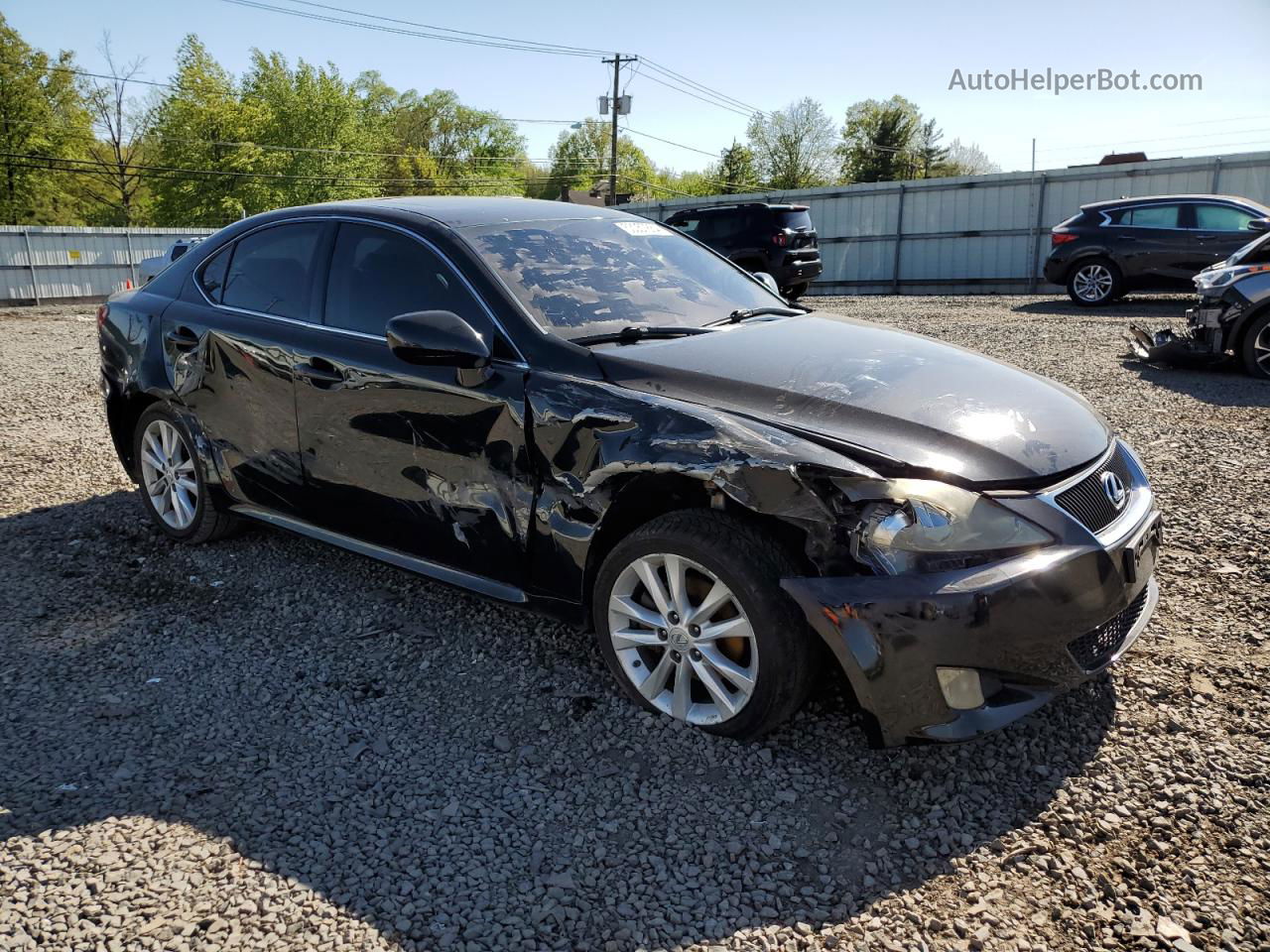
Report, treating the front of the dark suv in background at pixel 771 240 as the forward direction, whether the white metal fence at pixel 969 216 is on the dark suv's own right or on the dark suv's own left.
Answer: on the dark suv's own right

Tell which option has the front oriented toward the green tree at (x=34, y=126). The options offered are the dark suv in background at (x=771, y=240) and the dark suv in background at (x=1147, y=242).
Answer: the dark suv in background at (x=771, y=240)

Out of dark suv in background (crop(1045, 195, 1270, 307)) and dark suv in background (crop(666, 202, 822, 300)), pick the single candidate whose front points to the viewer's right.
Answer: dark suv in background (crop(1045, 195, 1270, 307))

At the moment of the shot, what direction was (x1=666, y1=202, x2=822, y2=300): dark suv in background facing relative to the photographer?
facing away from the viewer and to the left of the viewer

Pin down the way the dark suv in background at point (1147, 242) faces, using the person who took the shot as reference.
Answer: facing to the right of the viewer

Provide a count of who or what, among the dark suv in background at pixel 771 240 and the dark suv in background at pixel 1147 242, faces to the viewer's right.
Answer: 1

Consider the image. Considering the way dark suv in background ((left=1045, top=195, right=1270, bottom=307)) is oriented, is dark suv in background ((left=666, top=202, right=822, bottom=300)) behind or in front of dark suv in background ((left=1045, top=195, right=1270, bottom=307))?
behind

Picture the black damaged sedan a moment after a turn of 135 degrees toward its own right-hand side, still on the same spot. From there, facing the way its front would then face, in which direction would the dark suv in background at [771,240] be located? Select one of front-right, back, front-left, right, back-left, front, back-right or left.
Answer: right

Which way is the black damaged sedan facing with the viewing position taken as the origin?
facing the viewer and to the right of the viewer

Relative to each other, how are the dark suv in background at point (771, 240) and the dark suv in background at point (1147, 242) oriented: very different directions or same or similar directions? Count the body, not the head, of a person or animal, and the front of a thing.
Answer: very different directions

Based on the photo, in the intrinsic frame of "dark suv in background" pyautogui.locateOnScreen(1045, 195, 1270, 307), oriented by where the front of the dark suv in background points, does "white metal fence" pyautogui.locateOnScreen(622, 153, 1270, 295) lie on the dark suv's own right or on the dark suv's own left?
on the dark suv's own left

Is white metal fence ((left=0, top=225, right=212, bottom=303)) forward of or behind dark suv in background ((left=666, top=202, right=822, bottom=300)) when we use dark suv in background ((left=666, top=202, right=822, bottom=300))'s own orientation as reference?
forward
